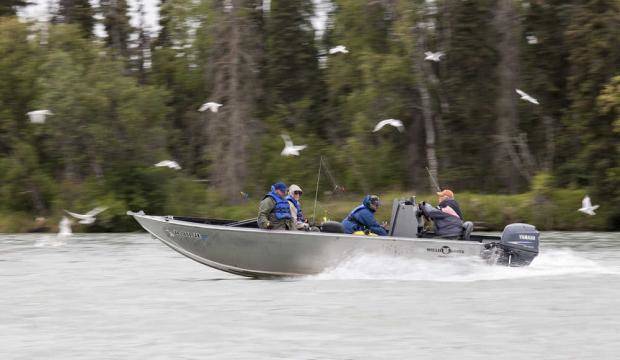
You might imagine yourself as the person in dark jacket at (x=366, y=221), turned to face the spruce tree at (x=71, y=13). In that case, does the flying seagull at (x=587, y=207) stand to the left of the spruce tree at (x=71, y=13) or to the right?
right

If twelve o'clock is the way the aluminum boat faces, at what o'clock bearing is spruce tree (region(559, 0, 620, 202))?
The spruce tree is roughly at 4 o'clock from the aluminum boat.

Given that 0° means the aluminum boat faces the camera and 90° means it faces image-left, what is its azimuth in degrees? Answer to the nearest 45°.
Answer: approximately 90°

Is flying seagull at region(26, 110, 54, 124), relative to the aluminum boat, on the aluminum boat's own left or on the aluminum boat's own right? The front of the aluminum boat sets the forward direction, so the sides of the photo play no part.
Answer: on the aluminum boat's own right

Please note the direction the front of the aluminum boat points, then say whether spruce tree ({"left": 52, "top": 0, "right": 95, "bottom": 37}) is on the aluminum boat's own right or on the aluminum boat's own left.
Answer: on the aluminum boat's own right

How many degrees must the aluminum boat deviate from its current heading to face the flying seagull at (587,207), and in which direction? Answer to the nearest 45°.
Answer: approximately 135° to its right
